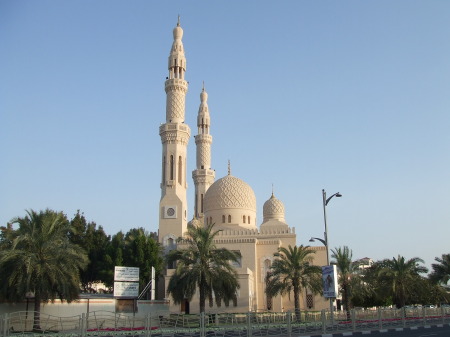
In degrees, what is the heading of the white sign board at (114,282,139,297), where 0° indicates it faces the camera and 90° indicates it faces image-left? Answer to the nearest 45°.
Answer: approximately 0°

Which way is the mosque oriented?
to the viewer's left

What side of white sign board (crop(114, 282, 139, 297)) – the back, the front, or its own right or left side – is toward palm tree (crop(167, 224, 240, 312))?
left

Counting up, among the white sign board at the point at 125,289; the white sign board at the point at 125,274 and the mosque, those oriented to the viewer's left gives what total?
1

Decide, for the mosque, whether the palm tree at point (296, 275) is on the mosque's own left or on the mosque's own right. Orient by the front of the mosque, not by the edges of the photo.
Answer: on the mosque's own left

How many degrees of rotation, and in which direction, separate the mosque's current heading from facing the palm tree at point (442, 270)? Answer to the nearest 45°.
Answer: approximately 180°

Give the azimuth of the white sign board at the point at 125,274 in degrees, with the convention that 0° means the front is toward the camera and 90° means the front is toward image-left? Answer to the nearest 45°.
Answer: approximately 0°

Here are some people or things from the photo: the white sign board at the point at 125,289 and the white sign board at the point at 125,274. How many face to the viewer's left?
0

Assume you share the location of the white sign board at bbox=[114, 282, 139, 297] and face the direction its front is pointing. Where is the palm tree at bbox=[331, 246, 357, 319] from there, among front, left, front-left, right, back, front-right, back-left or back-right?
left
